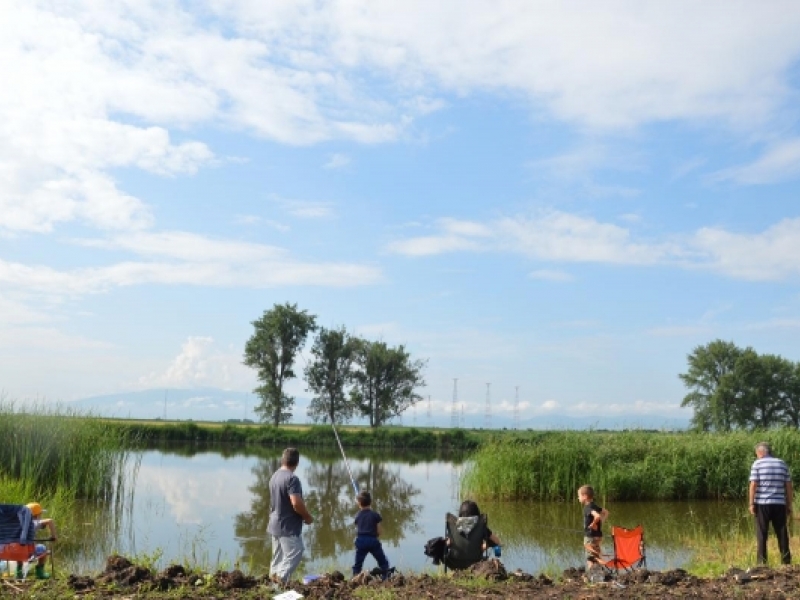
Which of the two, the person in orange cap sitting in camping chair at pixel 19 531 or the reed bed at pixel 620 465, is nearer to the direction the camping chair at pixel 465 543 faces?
the reed bed

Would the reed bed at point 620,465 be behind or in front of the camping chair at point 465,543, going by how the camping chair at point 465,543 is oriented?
in front

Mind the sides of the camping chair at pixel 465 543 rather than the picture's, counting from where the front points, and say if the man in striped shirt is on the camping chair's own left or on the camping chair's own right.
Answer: on the camping chair's own right

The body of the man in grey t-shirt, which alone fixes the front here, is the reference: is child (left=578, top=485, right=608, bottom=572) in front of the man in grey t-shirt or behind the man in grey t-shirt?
in front

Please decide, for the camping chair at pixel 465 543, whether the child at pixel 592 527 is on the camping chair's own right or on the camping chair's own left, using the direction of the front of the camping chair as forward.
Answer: on the camping chair's own right

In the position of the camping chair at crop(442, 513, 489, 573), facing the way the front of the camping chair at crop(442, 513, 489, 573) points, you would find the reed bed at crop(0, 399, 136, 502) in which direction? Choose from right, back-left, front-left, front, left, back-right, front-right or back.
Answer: front-left

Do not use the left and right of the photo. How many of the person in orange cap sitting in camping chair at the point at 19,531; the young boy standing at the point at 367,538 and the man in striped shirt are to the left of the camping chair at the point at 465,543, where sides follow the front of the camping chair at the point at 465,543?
2

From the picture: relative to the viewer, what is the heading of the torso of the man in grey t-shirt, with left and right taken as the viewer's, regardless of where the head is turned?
facing away from the viewer and to the right of the viewer

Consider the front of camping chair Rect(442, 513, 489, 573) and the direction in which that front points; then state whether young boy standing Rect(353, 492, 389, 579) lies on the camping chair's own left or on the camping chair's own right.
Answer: on the camping chair's own left

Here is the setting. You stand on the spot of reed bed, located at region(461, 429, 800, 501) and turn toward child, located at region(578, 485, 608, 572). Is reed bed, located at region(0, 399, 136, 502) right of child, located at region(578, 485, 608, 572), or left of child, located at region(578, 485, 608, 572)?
right

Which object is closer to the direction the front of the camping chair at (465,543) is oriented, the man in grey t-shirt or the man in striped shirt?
the man in striped shirt

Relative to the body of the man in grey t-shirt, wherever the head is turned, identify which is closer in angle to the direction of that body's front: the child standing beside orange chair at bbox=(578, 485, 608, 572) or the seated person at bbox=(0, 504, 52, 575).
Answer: the child standing beside orange chair

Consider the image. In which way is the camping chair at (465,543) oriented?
away from the camera

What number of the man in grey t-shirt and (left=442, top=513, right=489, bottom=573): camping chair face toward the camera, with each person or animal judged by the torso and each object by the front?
0
